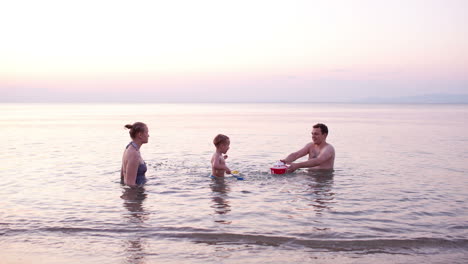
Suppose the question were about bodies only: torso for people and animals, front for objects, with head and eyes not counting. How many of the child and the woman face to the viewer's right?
2

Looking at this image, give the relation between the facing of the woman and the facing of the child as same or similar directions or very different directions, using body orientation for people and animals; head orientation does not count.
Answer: same or similar directions

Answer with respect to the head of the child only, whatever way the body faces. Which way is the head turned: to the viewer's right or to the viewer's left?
to the viewer's right

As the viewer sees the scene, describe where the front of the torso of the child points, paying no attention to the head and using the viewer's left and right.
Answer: facing to the right of the viewer

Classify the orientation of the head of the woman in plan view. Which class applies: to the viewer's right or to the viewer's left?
to the viewer's right

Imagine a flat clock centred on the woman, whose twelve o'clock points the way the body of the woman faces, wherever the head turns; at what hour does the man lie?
The man is roughly at 11 o'clock from the woman.

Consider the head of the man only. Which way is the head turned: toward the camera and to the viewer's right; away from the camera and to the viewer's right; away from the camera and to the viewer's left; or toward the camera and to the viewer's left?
toward the camera and to the viewer's left

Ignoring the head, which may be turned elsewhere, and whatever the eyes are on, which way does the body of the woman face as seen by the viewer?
to the viewer's right
